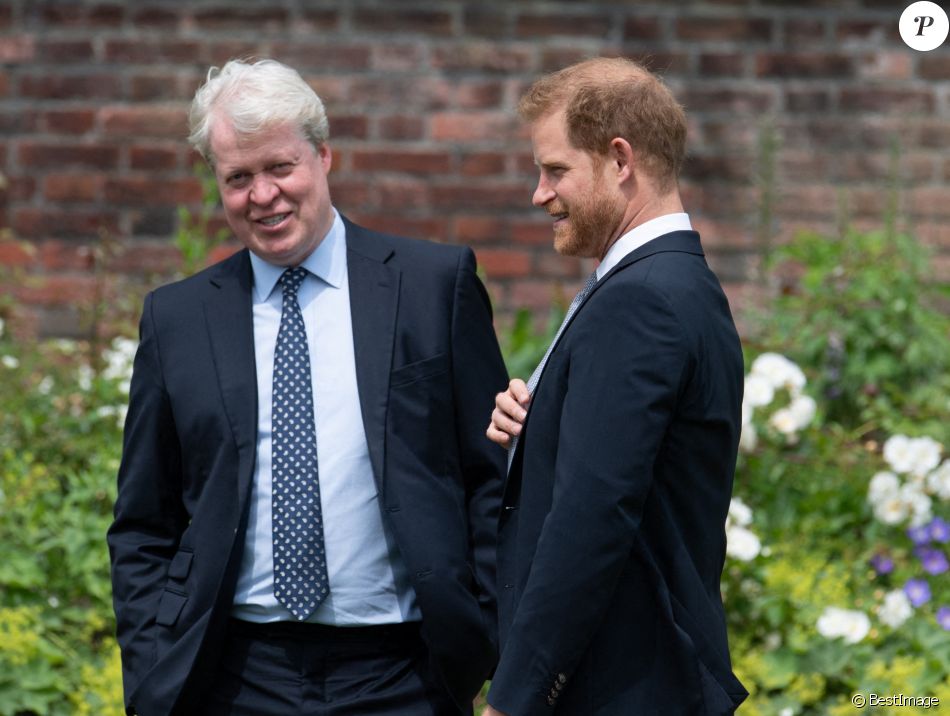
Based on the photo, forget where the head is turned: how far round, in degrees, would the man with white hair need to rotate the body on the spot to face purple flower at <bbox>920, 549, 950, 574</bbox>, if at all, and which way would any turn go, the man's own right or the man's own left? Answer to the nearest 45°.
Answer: approximately 135° to the man's own left

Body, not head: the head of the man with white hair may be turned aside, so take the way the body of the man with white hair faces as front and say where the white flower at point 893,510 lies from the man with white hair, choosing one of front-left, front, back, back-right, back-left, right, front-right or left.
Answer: back-left

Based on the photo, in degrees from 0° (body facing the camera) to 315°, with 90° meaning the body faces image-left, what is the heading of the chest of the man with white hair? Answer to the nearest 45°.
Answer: approximately 0°

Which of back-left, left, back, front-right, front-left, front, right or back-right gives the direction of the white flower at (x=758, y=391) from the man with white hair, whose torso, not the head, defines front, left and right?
back-left

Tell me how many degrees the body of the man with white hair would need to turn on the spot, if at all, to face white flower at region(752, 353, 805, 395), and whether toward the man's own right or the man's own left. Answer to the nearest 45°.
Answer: approximately 135° to the man's own left

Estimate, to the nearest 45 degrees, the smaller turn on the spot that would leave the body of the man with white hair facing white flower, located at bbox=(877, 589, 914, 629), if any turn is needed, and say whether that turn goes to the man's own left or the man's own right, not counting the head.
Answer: approximately 135° to the man's own left

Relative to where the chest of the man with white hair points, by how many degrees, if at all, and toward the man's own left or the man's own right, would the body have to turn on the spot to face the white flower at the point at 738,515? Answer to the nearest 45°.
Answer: approximately 135° to the man's own left

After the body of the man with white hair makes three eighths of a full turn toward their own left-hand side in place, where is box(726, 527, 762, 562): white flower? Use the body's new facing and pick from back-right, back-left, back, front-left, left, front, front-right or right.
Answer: front
